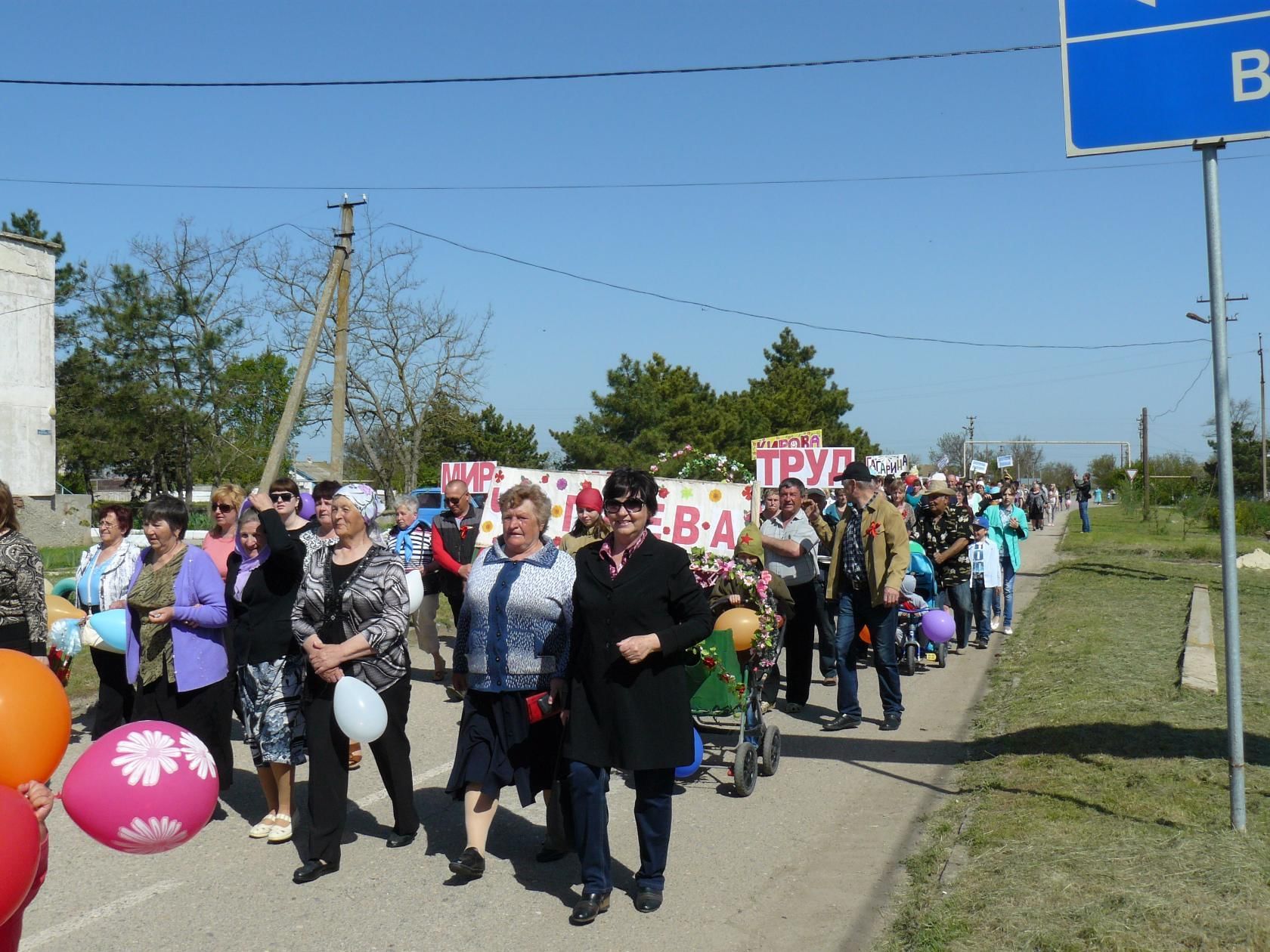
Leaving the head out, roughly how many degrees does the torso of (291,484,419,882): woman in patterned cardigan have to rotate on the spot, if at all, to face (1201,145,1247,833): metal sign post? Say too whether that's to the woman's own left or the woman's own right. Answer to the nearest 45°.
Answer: approximately 135° to the woman's own left

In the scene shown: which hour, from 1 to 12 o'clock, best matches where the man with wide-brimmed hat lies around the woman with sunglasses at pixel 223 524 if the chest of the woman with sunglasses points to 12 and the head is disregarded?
The man with wide-brimmed hat is roughly at 7 o'clock from the woman with sunglasses.

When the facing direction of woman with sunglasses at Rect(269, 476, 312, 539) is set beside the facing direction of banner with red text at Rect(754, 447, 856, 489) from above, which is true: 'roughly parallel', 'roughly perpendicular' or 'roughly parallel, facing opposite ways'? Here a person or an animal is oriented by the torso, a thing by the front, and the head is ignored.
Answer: roughly parallel

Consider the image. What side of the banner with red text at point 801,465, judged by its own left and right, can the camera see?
front

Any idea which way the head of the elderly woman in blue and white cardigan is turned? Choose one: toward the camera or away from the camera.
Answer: toward the camera

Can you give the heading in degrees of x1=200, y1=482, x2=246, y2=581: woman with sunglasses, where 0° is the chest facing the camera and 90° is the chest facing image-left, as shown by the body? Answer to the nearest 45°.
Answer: approximately 45°

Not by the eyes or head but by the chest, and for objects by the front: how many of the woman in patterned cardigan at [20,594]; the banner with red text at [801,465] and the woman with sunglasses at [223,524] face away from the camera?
0

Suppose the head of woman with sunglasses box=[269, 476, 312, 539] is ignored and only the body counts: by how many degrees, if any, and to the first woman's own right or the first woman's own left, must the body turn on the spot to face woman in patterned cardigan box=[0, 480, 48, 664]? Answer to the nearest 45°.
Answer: approximately 45° to the first woman's own right

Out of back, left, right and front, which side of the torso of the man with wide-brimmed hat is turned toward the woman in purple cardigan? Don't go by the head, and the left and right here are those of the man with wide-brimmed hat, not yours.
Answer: front

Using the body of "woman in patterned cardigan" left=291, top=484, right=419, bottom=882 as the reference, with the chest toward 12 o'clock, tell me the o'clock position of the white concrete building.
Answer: The white concrete building is roughly at 4 o'clock from the woman in patterned cardigan.

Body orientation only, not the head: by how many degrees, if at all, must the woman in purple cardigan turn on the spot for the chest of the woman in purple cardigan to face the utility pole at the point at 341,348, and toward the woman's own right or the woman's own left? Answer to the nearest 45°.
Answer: approximately 135° to the woman's own right

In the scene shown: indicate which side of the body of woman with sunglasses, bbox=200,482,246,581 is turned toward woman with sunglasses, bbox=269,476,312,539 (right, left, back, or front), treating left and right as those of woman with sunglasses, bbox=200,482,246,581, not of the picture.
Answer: left

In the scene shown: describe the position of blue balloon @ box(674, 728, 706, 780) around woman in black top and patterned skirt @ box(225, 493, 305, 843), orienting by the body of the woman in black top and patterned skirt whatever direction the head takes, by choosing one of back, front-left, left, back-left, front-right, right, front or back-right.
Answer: back-left

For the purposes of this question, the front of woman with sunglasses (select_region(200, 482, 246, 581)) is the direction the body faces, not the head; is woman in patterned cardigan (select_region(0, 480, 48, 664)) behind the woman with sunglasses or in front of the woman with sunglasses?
in front
